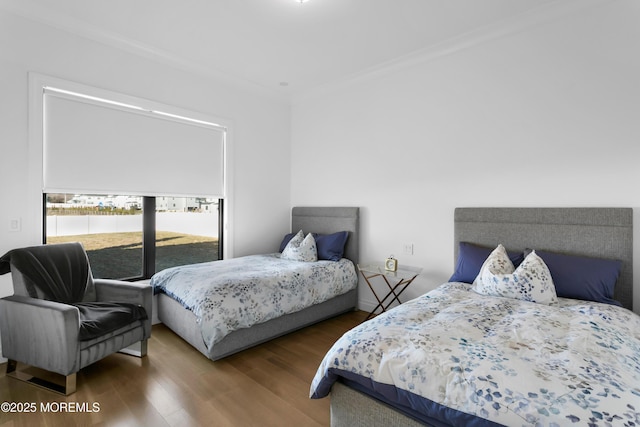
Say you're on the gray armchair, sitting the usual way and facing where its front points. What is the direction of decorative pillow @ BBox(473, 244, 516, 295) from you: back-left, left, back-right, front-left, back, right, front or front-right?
front

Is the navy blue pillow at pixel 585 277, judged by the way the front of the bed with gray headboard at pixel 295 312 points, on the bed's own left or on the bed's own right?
on the bed's own left

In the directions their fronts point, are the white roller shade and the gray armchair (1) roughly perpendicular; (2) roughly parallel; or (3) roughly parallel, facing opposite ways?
roughly parallel

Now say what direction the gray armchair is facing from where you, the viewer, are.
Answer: facing the viewer and to the right of the viewer

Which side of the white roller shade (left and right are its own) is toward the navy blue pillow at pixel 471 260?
front

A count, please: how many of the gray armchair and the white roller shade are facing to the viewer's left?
0

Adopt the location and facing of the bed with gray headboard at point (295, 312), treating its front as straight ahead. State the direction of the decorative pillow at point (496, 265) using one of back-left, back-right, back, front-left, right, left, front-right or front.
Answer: left

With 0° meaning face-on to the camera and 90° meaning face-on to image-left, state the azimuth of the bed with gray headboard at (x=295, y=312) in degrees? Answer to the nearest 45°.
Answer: approximately 45°

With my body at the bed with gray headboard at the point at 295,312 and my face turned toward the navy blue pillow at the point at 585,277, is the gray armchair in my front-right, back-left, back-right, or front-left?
back-right

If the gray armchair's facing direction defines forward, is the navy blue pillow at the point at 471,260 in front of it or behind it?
in front

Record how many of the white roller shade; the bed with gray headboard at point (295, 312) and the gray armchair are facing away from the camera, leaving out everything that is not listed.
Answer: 0

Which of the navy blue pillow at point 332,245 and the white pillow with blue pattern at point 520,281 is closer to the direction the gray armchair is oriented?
the white pillow with blue pattern

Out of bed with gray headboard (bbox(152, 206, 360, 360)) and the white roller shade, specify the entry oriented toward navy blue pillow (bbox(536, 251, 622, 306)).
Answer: the white roller shade

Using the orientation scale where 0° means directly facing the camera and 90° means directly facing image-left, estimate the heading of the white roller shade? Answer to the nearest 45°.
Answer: approximately 315°

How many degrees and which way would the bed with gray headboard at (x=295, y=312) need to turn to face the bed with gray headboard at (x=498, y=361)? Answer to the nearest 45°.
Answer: approximately 45° to its left

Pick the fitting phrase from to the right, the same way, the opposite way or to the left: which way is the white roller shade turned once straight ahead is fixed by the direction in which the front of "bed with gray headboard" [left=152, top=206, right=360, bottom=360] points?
to the left
